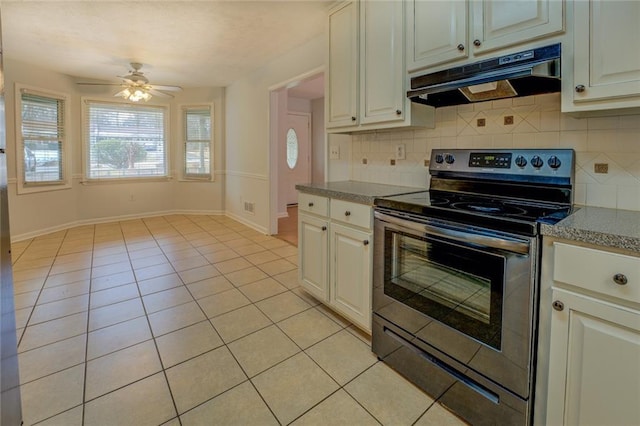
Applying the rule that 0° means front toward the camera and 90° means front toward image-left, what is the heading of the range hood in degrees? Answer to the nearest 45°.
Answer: approximately 45°

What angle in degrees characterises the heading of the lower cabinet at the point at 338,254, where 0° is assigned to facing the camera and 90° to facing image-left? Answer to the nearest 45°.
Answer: approximately 45°

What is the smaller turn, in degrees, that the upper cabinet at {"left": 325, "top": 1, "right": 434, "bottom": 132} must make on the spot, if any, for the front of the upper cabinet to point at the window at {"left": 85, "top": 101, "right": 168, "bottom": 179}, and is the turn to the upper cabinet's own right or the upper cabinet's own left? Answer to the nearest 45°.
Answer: approximately 90° to the upper cabinet's own right

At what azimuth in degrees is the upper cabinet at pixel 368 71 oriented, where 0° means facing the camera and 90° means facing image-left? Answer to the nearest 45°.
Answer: approximately 45°

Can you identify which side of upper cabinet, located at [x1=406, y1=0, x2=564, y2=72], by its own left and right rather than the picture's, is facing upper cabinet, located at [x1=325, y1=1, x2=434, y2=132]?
right

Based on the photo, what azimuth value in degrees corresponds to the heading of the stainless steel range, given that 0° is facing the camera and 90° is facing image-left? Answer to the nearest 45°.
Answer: approximately 45°
